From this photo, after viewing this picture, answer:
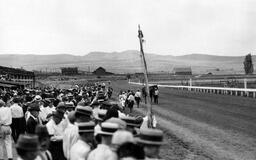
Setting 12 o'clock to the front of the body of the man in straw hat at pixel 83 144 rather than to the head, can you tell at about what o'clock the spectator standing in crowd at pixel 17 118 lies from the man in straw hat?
The spectator standing in crowd is roughly at 10 o'clock from the man in straw hat.

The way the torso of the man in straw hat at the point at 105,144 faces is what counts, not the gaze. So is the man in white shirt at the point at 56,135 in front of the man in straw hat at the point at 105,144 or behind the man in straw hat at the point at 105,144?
in front

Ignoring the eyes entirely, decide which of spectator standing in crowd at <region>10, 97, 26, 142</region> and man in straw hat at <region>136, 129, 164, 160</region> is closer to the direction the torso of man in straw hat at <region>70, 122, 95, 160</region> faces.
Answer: the spectator standing in crowd

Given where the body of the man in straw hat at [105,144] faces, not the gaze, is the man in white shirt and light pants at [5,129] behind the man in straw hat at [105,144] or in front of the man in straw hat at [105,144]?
in front

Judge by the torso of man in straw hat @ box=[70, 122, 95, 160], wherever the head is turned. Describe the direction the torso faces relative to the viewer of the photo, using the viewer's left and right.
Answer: facing away from the viewer and to the right of the viewer

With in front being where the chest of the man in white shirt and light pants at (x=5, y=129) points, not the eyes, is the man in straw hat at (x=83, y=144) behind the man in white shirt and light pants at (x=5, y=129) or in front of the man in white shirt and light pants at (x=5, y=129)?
behind

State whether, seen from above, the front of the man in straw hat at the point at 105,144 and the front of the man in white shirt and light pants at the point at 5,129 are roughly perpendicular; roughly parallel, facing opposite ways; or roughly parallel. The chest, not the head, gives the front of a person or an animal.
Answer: roughly parallel

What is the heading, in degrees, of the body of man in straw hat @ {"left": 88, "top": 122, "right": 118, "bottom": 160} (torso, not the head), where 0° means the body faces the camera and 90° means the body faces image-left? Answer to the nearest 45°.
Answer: approximately 180°

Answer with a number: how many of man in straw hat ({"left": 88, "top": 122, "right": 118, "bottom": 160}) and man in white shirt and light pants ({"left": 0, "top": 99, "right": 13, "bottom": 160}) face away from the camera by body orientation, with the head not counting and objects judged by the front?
2

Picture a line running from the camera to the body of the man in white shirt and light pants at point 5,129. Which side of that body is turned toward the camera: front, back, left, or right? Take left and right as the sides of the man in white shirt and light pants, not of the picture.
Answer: back

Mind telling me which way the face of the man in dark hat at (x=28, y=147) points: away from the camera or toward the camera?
away from the camera
